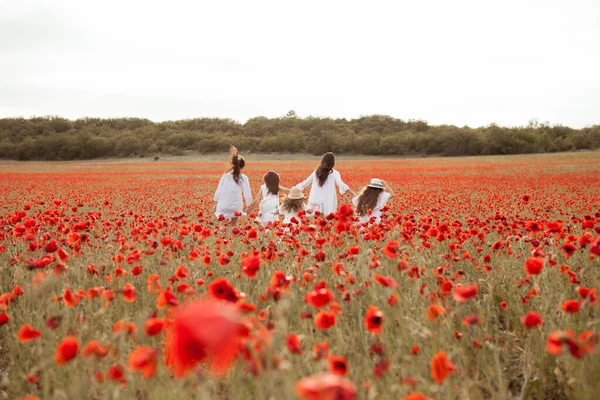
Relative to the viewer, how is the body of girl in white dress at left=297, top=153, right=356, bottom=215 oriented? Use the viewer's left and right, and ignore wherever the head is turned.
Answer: facing away from the viewer

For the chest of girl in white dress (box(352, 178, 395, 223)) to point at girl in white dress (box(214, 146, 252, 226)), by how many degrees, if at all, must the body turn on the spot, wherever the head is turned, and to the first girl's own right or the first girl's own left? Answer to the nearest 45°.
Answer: approximately 90° to the first girl's own left

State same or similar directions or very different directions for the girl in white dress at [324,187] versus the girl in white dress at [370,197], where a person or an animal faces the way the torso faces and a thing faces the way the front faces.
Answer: same or similar directions

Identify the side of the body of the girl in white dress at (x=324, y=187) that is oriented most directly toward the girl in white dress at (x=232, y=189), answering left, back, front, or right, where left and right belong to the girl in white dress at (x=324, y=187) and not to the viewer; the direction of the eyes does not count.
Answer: left

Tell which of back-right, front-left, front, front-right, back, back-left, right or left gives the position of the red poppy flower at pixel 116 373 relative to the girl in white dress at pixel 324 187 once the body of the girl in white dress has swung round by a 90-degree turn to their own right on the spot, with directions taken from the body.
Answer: right

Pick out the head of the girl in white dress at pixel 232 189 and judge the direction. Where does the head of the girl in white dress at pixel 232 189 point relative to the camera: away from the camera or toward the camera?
away from the camera

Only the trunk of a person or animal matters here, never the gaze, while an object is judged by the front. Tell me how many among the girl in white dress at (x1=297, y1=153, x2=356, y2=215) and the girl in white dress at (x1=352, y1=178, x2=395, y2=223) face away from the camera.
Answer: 2

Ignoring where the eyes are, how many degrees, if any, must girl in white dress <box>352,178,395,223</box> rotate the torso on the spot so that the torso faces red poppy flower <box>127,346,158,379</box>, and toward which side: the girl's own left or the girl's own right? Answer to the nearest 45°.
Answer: approximately 180°

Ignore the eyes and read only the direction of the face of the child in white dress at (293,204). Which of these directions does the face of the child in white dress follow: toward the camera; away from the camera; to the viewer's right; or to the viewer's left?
away from the camera

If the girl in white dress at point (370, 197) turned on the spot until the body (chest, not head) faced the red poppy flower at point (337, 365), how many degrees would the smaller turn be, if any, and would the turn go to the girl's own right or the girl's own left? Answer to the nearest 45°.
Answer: approximately 180°

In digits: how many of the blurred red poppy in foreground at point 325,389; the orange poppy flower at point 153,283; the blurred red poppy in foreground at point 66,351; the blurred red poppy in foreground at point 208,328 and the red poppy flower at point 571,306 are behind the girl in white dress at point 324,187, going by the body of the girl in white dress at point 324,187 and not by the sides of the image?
5

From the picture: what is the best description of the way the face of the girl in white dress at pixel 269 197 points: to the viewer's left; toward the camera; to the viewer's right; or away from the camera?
away from the camera

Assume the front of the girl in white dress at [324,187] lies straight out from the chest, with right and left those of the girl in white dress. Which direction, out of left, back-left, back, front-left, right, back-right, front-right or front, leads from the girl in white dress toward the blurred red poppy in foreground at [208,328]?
back

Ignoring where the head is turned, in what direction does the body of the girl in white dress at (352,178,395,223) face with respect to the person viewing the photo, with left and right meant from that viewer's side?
facing away from the viewer

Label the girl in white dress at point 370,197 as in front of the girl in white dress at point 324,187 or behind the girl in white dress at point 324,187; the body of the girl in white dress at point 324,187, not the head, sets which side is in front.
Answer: behind

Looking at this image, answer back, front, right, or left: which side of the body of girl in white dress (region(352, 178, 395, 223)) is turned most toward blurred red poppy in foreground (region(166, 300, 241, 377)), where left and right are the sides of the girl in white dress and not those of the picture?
back

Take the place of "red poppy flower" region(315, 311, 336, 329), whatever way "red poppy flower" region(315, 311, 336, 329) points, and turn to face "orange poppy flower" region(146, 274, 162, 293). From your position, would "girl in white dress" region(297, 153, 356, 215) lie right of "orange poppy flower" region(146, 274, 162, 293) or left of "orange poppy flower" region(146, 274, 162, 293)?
right

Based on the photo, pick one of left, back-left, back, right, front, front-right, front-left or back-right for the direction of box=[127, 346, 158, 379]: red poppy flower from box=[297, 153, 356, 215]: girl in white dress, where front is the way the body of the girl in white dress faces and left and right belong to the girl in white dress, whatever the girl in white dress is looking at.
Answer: back

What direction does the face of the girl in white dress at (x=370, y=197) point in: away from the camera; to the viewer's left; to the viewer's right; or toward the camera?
away from the camera
